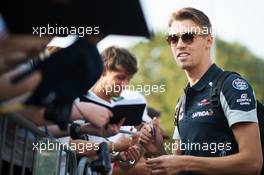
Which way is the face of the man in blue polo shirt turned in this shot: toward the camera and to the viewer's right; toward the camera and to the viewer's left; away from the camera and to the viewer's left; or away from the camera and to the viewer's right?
toward the camera and to the viewer's left

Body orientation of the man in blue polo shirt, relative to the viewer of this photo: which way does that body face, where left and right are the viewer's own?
facing the viewer and to the left of the viewer

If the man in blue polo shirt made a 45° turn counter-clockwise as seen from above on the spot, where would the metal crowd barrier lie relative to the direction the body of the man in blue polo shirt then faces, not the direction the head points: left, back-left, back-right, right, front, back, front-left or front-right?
front-right
